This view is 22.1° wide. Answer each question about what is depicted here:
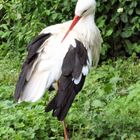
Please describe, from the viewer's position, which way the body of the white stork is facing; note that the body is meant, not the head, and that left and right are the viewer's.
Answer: facing away from the viewer and to the right of the viewer

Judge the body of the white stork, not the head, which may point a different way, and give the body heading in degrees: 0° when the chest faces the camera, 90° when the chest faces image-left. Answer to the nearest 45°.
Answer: approximately 225°
